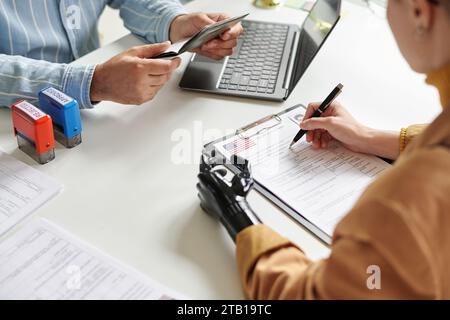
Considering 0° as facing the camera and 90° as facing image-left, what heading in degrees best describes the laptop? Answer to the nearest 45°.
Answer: approximately 90°

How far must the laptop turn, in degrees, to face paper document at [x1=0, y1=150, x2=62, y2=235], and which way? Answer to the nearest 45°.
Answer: approximately 45° to its left

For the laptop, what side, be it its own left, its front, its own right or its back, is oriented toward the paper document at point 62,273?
left
